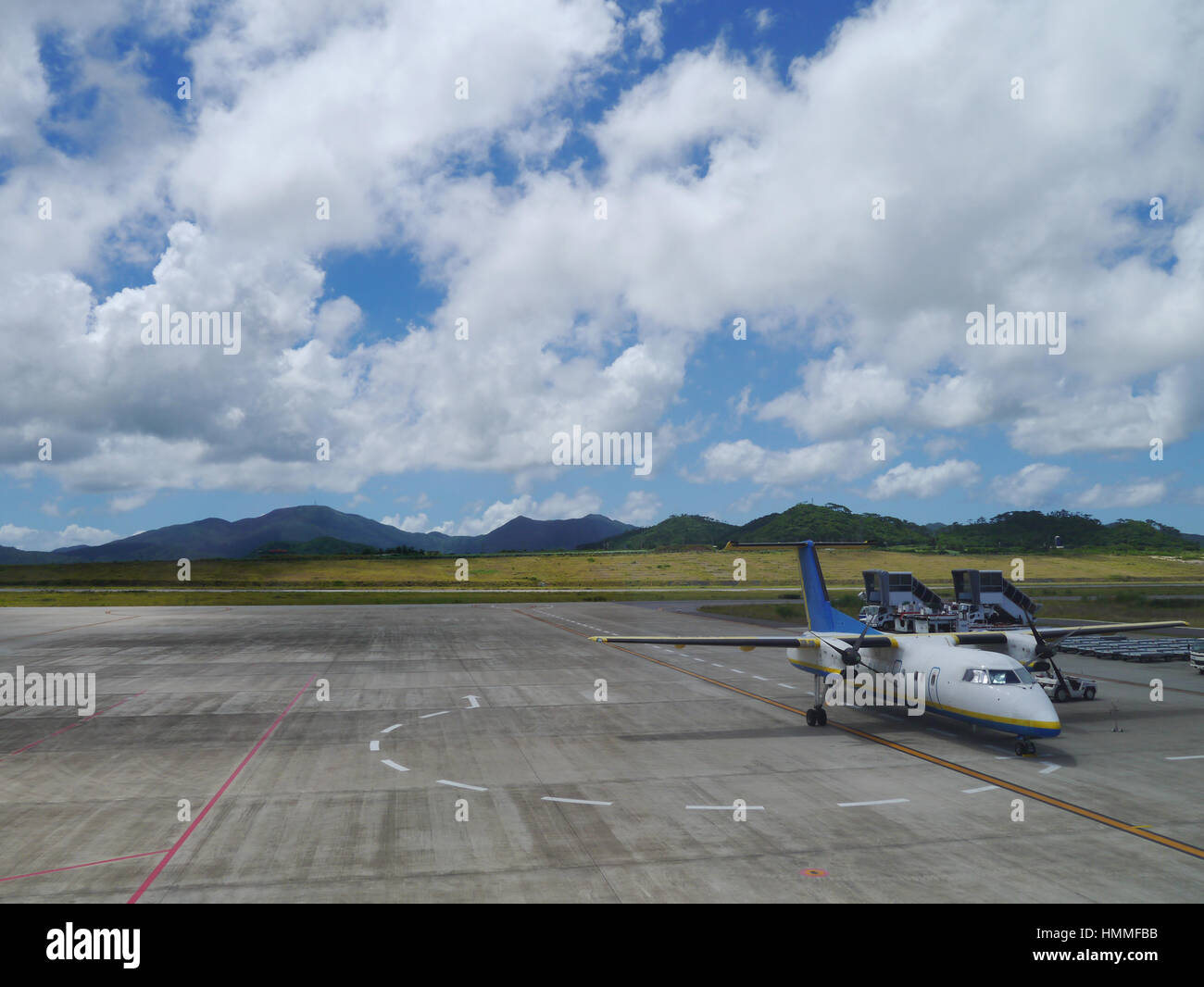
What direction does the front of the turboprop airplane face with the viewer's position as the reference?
facing the viewer and to the right of the viewer

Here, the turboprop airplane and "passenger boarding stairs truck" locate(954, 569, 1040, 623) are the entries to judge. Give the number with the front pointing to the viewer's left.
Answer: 1

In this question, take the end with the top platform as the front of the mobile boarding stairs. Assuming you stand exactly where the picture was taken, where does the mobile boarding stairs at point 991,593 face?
facing to the left of the viewer

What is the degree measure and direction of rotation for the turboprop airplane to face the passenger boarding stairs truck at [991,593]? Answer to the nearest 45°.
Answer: approximately 135° to its left

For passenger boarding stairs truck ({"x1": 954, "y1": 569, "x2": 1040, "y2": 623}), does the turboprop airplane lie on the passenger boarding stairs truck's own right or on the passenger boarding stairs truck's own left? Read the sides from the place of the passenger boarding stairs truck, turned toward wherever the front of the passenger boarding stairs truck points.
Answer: on the passenger boarding stairs truck's own left
